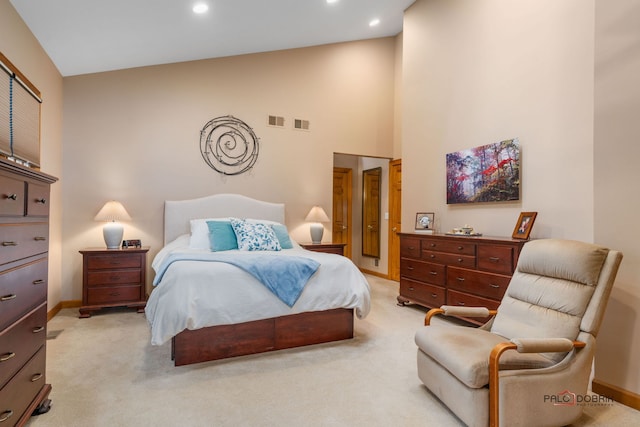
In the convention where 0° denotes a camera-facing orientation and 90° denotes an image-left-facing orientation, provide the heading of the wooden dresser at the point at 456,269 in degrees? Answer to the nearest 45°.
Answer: approximately 45°

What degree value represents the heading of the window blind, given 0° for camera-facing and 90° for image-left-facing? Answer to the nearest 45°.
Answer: approximately 315°

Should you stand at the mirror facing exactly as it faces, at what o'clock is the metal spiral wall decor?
The metal spiral wall decor is roughly at 12 o'clock from the mirror.

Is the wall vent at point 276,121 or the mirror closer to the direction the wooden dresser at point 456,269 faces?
the wall vent

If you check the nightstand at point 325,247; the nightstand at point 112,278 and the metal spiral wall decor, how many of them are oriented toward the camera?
3

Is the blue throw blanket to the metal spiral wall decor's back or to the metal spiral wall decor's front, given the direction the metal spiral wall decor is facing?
to the front

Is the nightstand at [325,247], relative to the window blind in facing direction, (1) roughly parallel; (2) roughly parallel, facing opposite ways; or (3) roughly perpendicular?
roughly perpendicular

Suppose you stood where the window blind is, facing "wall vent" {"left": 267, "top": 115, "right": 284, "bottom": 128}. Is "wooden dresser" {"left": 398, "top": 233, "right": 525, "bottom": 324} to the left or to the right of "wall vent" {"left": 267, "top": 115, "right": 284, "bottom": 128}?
right

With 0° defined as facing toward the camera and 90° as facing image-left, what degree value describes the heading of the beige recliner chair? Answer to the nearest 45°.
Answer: approximately 45°

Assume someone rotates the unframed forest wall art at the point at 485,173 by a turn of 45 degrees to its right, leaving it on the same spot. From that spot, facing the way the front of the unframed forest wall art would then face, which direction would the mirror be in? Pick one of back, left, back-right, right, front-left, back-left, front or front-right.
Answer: front-right

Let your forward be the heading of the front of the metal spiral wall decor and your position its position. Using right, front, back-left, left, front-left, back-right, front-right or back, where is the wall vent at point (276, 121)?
left
